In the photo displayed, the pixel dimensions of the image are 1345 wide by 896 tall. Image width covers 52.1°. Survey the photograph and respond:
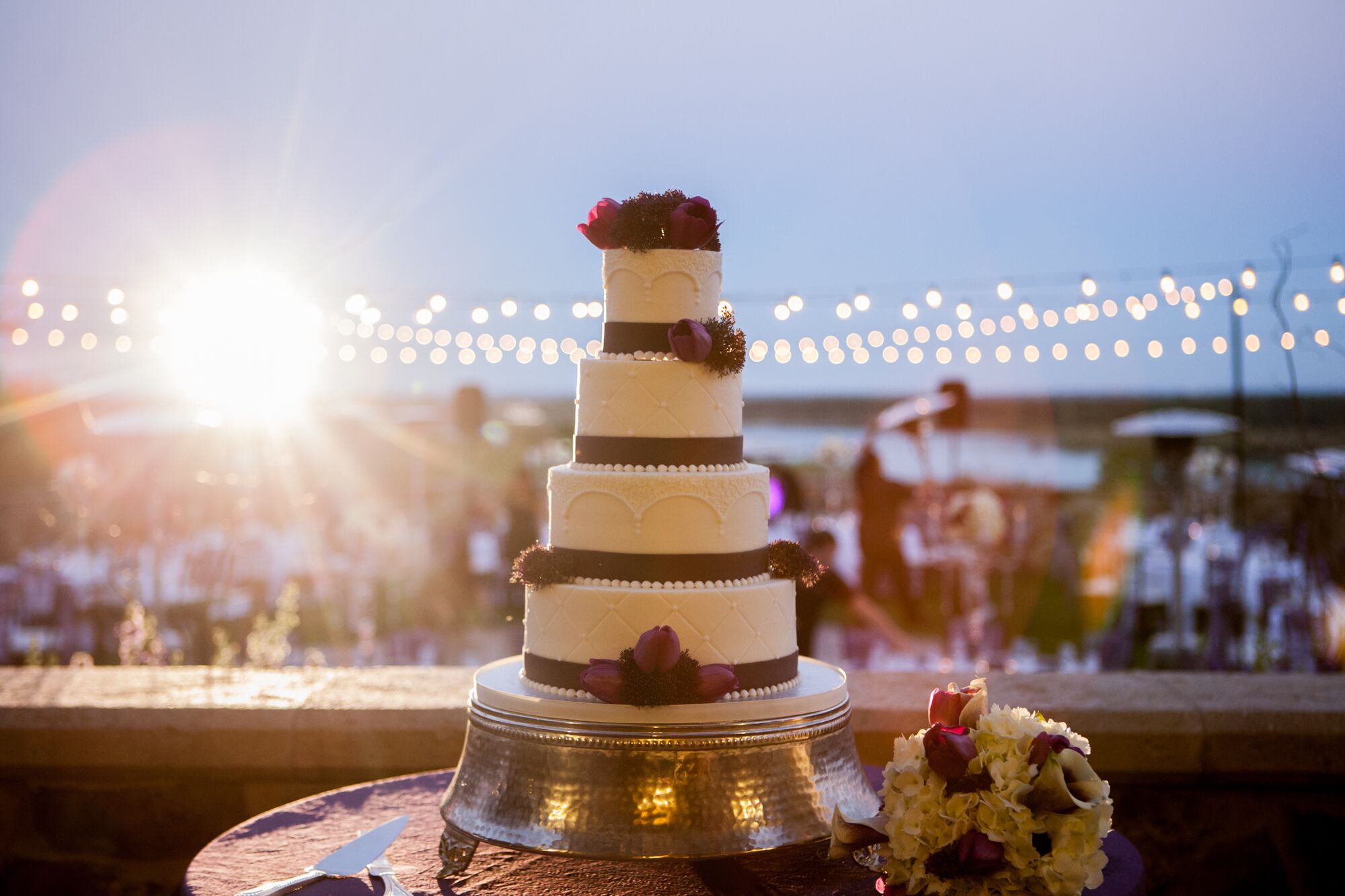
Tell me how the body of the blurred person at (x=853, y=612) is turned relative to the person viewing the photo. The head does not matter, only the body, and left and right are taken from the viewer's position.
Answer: facing to the right of the viewer

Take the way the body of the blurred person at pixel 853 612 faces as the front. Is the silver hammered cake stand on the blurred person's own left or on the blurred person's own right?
on the blurred person's own right

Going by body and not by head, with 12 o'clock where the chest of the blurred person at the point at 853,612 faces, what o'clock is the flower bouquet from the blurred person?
The flower bouquet is roughly at 3 o'clock from the blurred person.

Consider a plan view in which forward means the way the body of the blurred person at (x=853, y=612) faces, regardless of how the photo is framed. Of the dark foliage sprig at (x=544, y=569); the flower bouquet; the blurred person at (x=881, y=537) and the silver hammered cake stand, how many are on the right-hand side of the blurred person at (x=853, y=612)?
3

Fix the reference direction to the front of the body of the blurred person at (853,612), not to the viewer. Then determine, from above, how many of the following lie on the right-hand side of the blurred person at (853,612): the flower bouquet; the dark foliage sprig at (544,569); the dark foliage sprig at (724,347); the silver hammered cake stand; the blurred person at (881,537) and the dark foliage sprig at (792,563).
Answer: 5

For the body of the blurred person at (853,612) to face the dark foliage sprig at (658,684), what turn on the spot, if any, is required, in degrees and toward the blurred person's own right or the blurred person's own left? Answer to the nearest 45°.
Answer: approximately 90° to the blurred person's own right
